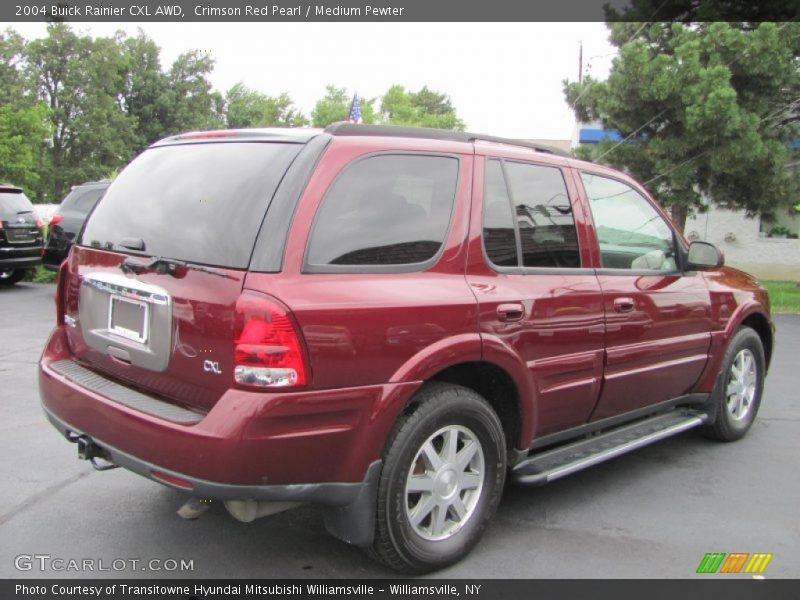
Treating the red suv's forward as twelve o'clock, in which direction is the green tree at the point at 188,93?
The green tree is roughly at 10 o'clock from the red suv.

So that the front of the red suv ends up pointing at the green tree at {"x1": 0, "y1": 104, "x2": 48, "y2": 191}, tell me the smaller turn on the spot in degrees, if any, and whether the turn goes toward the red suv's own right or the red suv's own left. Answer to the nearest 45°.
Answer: approximately 90° to the red suv's own left

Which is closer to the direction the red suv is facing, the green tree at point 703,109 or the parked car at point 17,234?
the green tree

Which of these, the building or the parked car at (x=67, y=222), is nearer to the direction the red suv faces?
the building

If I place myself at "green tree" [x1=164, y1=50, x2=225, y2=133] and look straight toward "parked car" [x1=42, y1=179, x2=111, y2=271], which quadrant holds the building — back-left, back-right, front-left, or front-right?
front-left

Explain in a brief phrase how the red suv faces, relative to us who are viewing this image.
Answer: facing away from the viewer and to the right of the viewer

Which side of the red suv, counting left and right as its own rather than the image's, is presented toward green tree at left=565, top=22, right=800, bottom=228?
front

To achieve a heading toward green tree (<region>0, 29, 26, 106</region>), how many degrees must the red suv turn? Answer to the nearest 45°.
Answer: approximately 90° to its left
